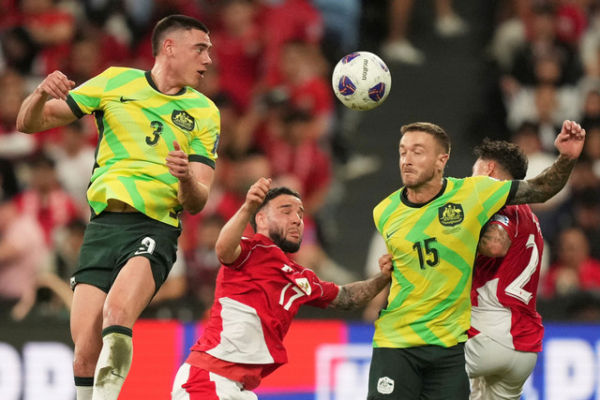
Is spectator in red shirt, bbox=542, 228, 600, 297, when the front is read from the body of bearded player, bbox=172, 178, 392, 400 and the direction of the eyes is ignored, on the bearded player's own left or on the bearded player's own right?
on the bearded player's own left

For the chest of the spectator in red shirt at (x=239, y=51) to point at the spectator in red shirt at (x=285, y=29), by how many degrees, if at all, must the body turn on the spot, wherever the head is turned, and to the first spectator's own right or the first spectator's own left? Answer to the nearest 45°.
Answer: approximately 90° to the first spectator's own left

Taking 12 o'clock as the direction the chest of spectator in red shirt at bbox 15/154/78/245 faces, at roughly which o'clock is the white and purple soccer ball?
The white and purple soccer ball is roughly at 11 o'clock from the spectator in red shirt.

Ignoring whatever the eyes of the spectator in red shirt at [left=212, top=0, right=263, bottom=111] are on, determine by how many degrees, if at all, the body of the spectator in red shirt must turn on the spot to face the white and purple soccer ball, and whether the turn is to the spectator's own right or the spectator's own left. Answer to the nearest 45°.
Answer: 0° — they already face it

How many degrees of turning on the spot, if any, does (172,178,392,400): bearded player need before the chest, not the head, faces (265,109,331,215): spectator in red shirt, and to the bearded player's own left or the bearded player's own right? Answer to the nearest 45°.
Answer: approximately 135° to the bearded player's own left

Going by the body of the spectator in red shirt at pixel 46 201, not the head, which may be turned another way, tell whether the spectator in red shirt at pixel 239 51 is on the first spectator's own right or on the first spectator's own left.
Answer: on the first spectator's own left

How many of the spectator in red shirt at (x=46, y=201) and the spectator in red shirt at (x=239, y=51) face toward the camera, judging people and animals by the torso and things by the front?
2

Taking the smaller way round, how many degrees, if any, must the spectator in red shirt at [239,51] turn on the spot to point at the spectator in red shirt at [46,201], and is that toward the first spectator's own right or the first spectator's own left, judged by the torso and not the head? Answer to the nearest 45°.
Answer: approximately 45° to the first spectator's own right
